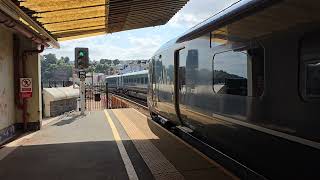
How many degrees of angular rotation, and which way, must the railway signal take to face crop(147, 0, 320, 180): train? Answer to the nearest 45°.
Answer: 0° — it already faces it

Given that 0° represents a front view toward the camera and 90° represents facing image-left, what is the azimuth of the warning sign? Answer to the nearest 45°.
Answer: approximately 0°

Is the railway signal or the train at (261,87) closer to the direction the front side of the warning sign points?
the train

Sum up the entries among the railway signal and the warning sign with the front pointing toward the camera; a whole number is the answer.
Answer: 2
